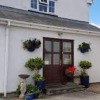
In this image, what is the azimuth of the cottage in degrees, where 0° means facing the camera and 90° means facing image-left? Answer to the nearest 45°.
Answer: approximately 315°
